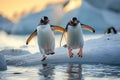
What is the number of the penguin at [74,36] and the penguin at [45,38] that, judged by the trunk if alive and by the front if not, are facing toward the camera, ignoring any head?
2

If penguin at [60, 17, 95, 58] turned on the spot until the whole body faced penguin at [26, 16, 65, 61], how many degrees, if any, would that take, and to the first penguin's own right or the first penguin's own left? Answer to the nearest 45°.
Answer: approximately 90° to the first penguin's own right

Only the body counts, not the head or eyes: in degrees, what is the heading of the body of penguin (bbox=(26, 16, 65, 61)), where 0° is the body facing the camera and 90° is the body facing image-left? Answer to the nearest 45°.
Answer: approximately 0°

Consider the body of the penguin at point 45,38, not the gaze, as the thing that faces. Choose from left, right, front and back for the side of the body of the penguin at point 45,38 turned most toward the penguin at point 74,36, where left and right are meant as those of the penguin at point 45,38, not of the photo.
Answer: left
